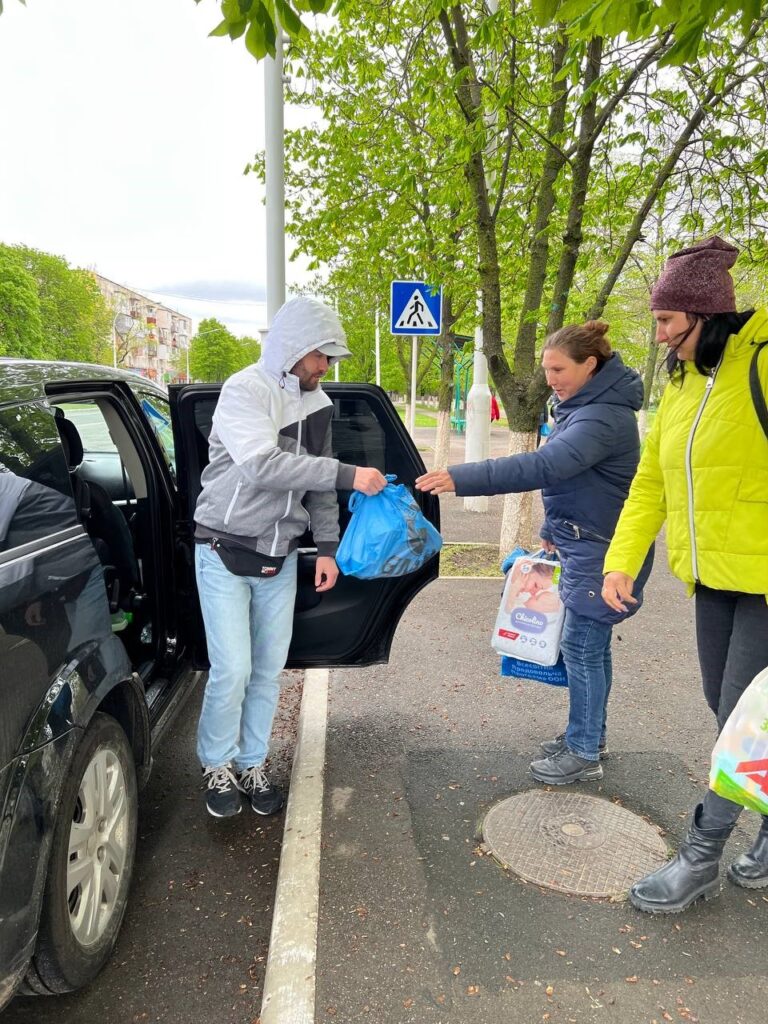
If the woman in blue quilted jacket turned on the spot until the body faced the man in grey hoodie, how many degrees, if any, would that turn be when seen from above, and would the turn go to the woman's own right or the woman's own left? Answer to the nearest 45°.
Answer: approximately 45° to the woman's own left

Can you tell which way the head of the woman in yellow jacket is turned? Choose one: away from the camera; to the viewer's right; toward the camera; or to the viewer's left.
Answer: to the viewer's left

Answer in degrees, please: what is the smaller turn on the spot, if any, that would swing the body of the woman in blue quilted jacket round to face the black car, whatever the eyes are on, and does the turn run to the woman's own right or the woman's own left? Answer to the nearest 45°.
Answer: approximately 45° to the woman's own left

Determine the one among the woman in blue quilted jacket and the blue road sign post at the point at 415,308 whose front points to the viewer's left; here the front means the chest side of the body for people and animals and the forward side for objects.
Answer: the woman in blue quilted jacket

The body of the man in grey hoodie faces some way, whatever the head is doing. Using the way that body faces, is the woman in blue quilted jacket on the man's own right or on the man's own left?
on the man's own left

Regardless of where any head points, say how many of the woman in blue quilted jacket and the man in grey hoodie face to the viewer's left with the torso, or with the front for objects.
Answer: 1

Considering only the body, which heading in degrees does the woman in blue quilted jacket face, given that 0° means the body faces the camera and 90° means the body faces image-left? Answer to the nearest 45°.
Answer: approximately 90°

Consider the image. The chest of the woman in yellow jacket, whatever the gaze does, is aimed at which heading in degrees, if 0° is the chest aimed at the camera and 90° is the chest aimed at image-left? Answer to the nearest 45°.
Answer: approximately 45°

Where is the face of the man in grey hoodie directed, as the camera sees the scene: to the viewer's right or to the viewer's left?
to the viewer's right

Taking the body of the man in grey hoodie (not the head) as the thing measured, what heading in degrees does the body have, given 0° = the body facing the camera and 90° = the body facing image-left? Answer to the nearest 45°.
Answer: approximately 315°

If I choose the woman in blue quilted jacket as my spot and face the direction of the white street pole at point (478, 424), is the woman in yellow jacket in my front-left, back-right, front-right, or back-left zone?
back-right
